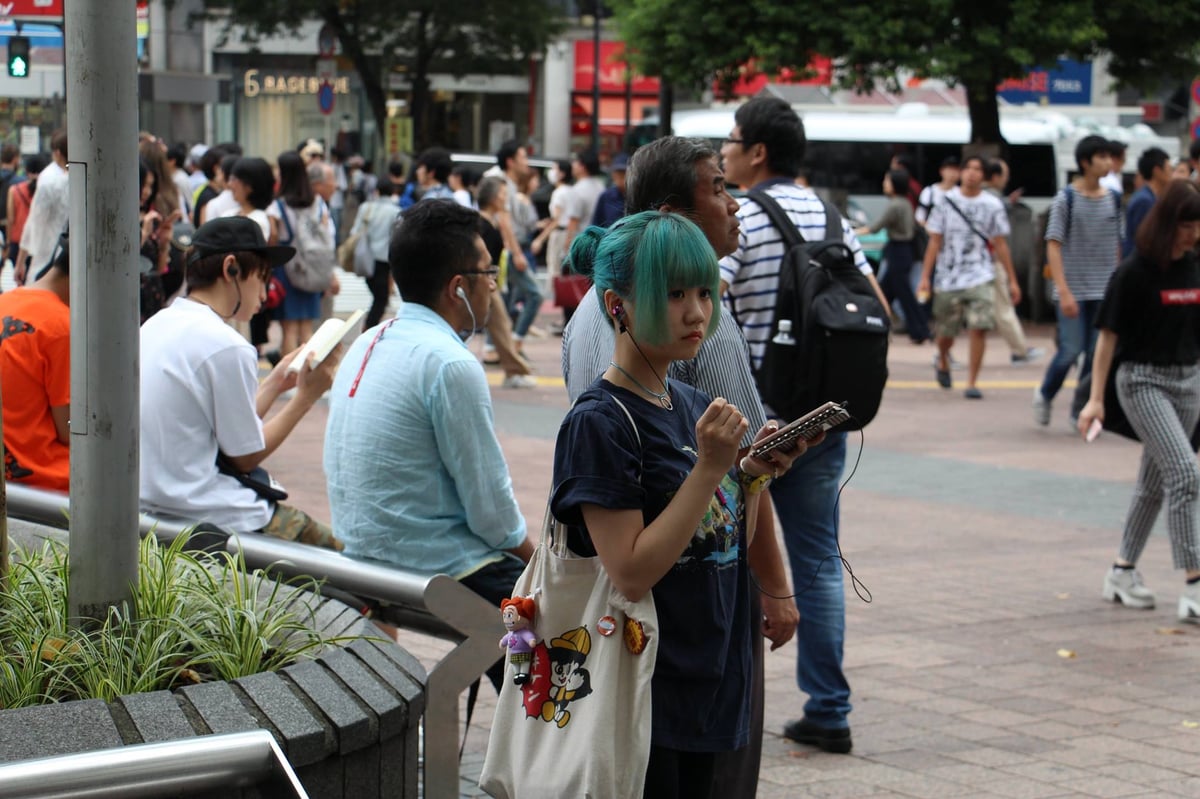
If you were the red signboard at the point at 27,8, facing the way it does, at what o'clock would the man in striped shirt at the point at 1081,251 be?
The man in striped shirt is roughly at 10 o'clock from the red signboard.

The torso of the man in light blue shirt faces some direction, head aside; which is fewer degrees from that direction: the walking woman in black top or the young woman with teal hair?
the walking woman in black top

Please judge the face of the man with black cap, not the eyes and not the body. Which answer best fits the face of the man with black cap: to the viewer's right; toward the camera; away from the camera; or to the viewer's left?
to the viewer's right

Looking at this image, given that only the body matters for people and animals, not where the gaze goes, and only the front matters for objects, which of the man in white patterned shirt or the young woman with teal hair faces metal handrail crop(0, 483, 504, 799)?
the man in white patterned shirt

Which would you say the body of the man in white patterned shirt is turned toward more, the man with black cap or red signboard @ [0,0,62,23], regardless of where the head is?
the man with black cap

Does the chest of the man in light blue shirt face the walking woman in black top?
yes
